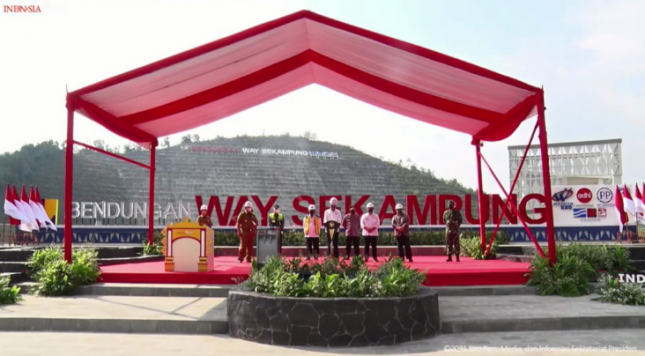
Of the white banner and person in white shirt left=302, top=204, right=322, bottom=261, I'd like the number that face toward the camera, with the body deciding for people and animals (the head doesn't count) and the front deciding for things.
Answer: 2

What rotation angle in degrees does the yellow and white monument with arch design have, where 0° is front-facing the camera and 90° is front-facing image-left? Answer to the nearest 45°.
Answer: approximately 0°

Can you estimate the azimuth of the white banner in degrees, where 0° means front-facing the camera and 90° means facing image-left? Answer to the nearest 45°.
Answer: approximately 0°

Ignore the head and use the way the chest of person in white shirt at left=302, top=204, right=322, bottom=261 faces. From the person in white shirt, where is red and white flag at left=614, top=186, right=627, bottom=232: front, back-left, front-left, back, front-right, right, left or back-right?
back-left

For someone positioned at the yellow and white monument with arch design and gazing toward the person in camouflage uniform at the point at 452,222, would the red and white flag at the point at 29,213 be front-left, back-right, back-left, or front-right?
back-left

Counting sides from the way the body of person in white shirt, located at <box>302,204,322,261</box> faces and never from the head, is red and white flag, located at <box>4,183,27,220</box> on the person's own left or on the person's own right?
on the person's own right
